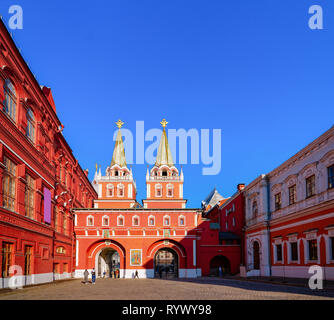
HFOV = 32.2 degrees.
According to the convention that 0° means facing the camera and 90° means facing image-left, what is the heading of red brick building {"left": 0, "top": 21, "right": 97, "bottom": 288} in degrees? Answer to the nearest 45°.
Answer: approximately 315°
